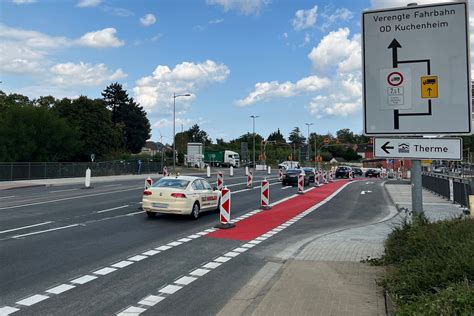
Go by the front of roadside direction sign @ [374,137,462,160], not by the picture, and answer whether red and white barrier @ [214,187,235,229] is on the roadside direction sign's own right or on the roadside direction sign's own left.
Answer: on the roadside direction sign's own right

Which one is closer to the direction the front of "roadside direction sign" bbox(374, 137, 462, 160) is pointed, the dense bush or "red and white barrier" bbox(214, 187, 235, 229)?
the dense bush

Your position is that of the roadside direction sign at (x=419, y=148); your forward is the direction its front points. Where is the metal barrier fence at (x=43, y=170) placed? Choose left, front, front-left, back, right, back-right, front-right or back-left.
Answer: back-right

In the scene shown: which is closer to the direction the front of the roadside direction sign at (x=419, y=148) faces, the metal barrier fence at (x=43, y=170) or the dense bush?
the dense bush

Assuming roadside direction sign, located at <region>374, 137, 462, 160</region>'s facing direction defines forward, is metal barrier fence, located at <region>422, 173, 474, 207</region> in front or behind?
behind

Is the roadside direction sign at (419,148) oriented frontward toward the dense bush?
yes
